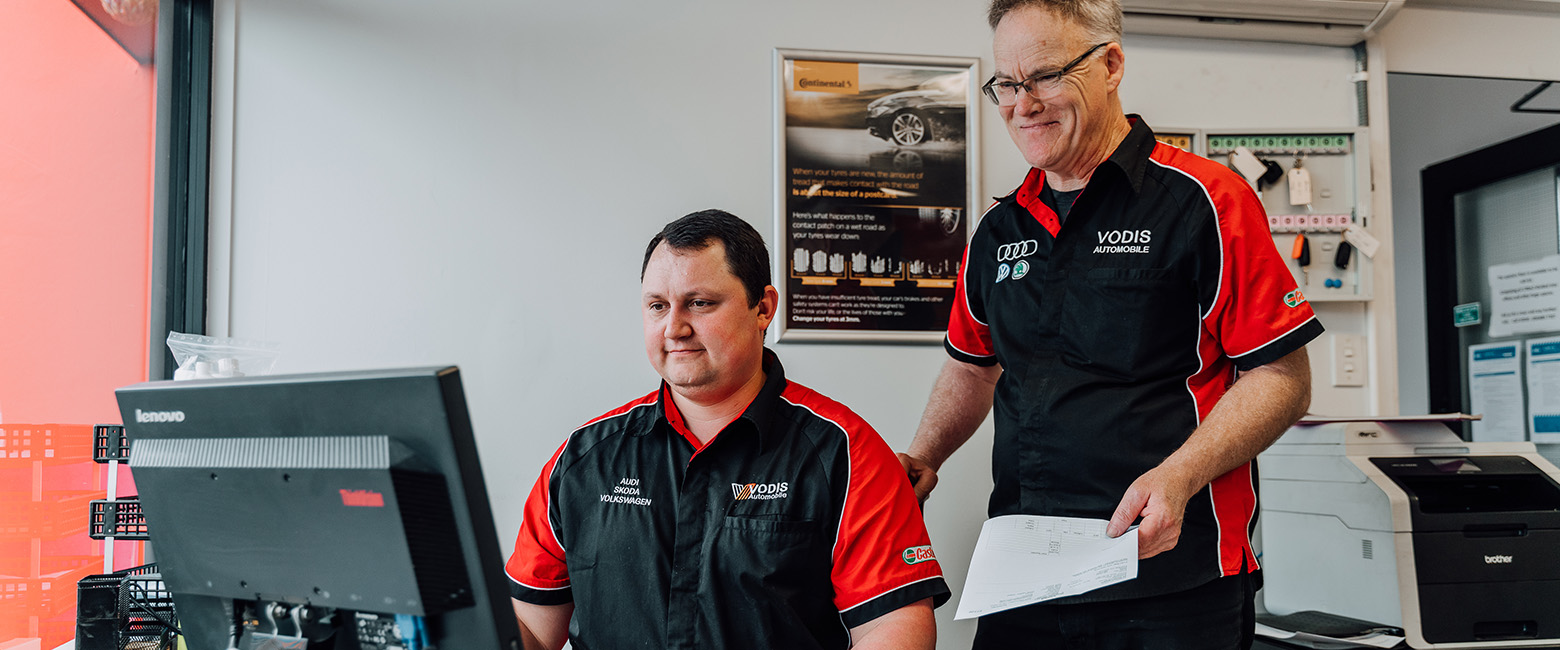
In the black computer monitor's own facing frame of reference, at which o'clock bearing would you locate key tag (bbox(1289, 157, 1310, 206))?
The key tag is roughly at 1 o'clock from the black computer monitor.

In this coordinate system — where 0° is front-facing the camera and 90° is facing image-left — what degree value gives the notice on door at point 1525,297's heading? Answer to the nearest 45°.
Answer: approximately 45°

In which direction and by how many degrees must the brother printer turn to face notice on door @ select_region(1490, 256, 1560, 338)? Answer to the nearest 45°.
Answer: approximately 135° to its left

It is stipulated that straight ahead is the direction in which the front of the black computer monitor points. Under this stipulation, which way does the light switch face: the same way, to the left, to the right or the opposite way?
the opposite way

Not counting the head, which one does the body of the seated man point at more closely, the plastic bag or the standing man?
the plastic bag

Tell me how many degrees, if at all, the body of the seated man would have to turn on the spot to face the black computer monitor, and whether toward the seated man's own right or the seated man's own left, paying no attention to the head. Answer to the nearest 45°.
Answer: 0° — they already face it

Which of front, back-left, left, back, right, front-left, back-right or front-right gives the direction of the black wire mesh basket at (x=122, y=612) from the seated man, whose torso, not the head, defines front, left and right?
front-right

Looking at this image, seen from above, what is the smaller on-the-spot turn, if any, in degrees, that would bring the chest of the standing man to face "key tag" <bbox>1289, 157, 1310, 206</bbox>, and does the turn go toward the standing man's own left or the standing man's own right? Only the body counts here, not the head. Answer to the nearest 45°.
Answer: approximately 135° to the standing man's own right

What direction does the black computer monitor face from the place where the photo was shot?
facing away from the viewer and to the right of the viewer

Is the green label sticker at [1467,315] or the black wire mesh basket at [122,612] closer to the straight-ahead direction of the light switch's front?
the black wire mesh basket

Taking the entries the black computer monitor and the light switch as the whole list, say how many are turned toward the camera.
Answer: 1

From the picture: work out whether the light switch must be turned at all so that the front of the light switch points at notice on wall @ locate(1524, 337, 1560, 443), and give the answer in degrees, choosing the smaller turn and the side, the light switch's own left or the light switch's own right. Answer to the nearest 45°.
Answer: approximately 135° to the light switch's own left
